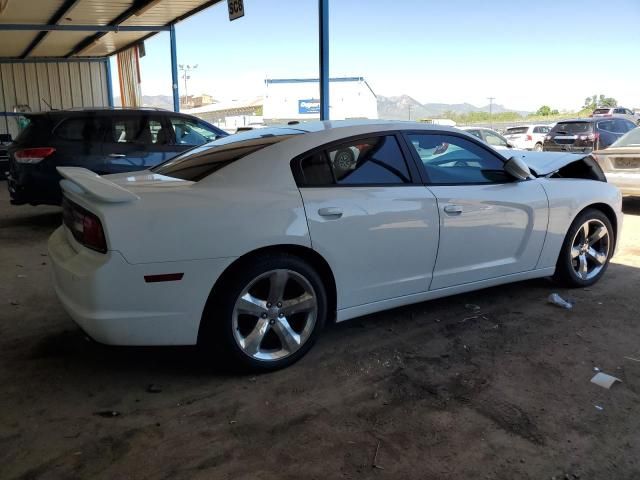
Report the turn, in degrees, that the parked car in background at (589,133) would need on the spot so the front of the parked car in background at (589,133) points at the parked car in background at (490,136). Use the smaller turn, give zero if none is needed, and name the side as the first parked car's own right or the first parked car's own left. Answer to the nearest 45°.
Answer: approximately 135° to the first parked car's own left

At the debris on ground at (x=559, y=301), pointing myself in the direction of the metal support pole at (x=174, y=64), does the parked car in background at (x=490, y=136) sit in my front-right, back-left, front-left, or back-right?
front-right

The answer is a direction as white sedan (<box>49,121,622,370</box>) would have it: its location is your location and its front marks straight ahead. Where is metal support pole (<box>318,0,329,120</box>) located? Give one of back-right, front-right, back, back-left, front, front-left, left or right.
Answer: front-left

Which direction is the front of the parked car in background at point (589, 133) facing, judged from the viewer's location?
facing away from the viewer and to the right of the viewer

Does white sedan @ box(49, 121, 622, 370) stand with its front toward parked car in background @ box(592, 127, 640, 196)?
yes

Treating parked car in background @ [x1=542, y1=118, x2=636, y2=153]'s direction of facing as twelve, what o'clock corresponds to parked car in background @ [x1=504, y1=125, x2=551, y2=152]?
parked car in background @ [x1=504, y1=125, x2=551, y2=152] is roughly at 10 o'clock from parked car in background @ [x1=542, y1=118, x2=636, y2=153].

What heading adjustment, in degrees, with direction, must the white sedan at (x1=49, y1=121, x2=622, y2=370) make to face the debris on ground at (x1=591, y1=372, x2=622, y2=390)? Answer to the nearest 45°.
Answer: approximately 45° to its right

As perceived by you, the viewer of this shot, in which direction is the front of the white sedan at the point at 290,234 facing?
facing away from the viewer and to the right of the viewer

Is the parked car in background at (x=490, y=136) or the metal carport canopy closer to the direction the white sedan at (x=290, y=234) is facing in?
the parked car in background

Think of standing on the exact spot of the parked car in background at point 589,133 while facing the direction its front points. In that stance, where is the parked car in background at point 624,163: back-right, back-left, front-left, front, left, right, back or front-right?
back-right

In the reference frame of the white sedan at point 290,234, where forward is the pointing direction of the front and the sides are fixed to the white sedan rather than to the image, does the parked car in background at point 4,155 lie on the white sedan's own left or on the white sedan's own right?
on the white sedan's own left

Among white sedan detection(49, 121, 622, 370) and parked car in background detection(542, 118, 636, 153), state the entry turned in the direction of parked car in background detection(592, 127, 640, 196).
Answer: the white sedan

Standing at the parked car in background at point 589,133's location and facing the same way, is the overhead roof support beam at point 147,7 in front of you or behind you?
behind

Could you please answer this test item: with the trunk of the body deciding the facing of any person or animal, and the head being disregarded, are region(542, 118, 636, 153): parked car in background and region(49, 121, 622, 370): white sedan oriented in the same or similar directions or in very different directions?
same or similar directions

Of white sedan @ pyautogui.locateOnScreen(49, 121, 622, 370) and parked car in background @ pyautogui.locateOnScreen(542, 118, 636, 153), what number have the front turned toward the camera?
0
